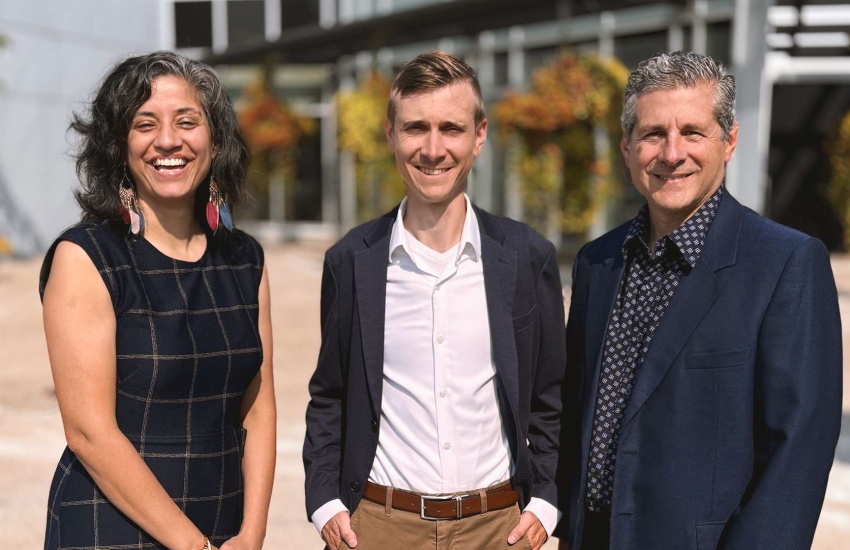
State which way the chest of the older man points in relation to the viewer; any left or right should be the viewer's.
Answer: facing the viewer and to the left of the viewer

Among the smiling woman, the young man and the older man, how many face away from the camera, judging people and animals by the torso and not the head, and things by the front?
0

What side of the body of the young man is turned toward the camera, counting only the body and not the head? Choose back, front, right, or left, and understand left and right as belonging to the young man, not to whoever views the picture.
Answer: front

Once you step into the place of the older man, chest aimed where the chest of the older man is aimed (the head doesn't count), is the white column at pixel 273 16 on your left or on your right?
on your right

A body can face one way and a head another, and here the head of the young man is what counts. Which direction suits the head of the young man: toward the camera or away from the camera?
toward the camera

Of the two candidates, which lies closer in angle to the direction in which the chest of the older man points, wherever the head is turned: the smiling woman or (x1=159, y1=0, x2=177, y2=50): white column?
the smiling woman

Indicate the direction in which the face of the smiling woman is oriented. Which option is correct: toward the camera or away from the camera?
toward the camera

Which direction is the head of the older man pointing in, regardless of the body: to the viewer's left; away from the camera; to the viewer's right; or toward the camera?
toward the camera

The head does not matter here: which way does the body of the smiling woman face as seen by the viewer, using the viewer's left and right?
facing the viewer and to the right of the viewer

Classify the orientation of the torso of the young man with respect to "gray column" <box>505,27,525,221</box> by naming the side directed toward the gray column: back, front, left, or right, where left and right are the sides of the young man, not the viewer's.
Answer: back

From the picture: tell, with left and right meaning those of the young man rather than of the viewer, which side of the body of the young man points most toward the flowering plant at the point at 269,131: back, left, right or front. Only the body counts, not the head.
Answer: back

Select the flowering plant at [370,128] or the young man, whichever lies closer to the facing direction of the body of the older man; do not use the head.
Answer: the young man

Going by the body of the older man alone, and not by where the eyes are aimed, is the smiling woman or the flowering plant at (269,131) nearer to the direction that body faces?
the smiling woman

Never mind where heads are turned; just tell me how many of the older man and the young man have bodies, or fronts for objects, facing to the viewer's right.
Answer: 0

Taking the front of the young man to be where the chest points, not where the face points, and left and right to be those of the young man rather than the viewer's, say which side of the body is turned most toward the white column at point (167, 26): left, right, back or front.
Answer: back
